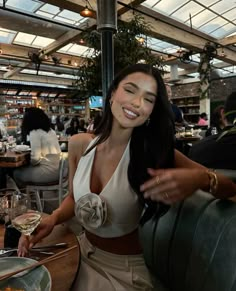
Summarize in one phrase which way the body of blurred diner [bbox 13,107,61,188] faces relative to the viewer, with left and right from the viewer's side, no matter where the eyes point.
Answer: facing away from the viewer and to the left of the viewer

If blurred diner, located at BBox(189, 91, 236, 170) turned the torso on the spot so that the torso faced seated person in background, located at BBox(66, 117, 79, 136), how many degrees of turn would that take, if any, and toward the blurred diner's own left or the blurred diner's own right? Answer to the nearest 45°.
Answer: approximately 45° to the blurred diner's own left

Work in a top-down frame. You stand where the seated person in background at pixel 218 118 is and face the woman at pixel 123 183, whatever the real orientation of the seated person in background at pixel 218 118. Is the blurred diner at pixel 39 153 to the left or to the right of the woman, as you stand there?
right

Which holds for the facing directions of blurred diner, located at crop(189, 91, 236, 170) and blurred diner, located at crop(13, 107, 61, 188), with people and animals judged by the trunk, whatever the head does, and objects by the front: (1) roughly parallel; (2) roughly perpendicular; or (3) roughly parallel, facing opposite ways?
roughly perpendicular
